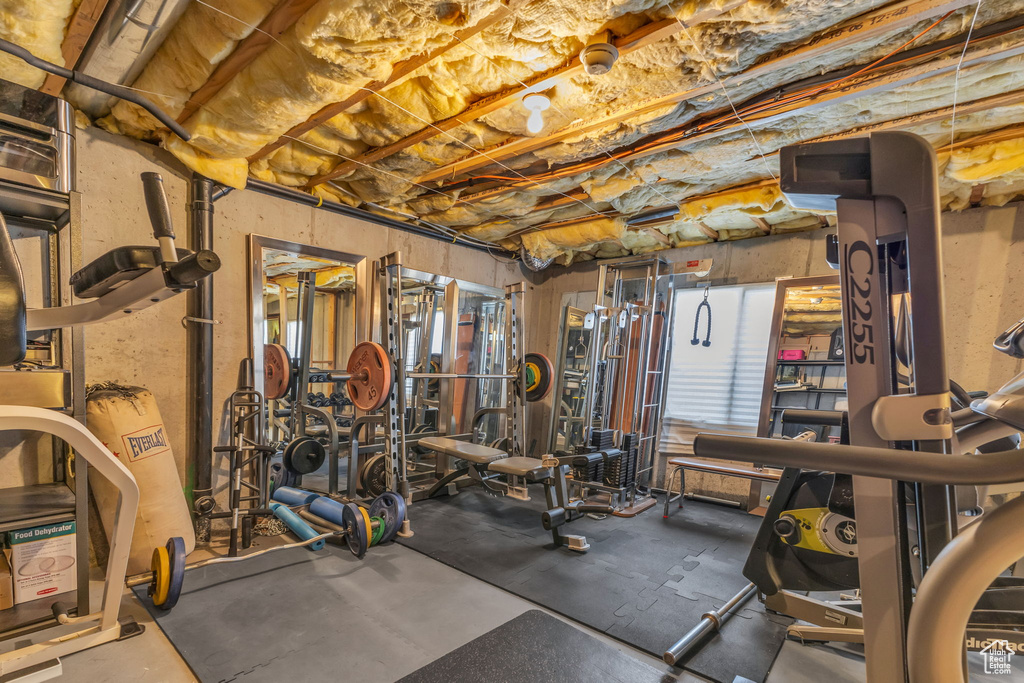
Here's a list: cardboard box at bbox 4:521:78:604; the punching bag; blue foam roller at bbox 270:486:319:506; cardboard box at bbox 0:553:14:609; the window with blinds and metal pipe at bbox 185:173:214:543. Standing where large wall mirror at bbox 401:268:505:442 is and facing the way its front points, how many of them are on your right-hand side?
5

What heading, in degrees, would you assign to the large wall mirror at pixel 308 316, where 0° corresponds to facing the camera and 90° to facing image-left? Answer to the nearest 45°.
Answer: approximately 315°

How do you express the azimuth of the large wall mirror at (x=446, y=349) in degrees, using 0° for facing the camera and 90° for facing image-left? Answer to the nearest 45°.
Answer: approximately 315°

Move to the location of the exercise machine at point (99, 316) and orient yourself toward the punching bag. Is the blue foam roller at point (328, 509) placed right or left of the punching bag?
right

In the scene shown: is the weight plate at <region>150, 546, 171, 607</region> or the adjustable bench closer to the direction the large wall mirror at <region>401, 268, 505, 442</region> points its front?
the adjustable bench
